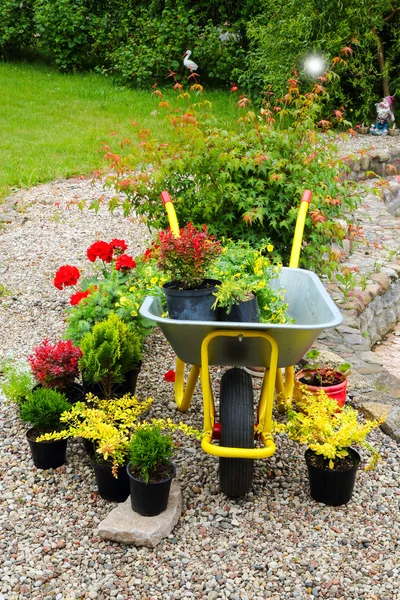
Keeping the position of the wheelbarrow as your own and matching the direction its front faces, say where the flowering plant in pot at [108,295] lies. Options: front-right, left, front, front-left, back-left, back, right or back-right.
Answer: back-right

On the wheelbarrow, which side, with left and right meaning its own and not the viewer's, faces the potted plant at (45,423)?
right

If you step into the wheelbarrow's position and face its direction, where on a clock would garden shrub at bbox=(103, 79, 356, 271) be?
The garden shrub is roughly at 6 o'clock from the wheelbarrow.

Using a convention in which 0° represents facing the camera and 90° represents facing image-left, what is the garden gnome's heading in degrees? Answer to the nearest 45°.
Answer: approximately 45°

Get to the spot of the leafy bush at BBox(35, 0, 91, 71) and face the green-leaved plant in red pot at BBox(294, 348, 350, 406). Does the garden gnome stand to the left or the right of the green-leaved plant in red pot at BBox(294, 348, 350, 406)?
left

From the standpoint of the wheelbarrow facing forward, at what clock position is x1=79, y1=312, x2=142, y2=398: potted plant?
The potted plant is roughly at 4 o'clock from the wheelbarrow.

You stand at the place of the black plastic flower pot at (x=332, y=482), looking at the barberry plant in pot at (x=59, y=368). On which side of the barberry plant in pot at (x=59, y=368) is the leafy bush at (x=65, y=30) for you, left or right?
right

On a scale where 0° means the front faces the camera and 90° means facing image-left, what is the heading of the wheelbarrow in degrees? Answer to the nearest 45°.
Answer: approximately 0°
